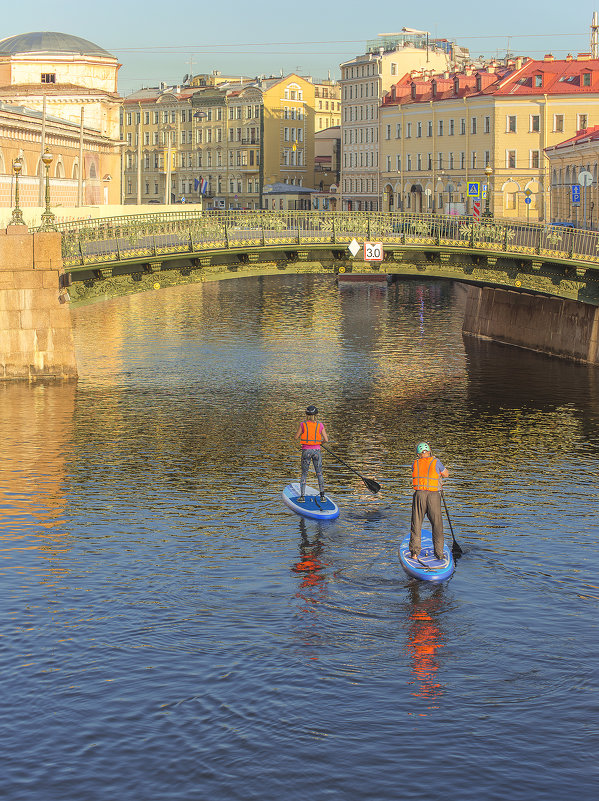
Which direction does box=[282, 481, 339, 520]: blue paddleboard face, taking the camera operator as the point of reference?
facing away from the viewer and to the left of the viewer

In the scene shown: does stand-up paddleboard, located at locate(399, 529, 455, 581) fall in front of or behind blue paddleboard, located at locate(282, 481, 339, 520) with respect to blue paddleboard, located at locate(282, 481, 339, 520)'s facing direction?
behind

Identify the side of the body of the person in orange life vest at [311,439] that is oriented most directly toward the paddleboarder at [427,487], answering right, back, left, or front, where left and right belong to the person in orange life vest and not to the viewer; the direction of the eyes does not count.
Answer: back

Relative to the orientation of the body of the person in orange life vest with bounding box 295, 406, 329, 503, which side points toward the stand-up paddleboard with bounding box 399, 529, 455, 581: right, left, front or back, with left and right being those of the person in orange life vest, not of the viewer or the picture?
back

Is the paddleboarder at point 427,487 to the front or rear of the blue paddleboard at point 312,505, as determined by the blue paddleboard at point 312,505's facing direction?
to the rear

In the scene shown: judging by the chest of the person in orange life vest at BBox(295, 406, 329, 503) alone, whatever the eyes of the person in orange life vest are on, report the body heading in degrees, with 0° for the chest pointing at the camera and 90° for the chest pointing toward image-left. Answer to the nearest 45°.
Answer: approximately 180°
